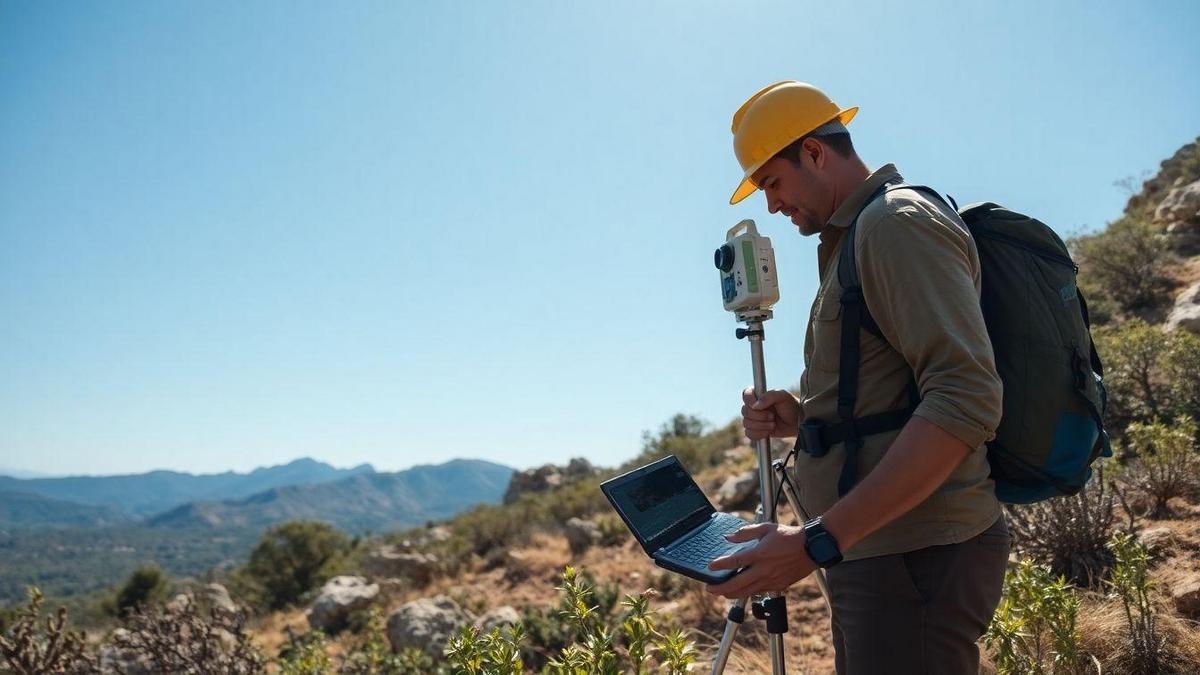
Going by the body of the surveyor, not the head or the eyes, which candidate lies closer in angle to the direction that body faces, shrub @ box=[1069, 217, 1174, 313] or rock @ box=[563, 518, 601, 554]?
the rock

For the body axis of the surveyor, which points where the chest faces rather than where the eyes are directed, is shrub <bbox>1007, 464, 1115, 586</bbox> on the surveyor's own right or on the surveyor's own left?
on the surveyor's own right

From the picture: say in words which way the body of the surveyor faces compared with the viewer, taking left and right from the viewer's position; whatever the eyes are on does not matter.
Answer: facing to the left of the viewer

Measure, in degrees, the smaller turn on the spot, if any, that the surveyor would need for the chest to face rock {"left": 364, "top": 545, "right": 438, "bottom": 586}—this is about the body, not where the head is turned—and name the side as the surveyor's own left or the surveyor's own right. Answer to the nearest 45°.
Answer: approximately 45° to the surveyor's own right

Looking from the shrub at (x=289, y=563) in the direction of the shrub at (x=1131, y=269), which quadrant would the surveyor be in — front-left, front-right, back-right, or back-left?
front-right

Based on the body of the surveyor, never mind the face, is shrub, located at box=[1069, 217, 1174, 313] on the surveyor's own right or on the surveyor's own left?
on the surveyor's own right

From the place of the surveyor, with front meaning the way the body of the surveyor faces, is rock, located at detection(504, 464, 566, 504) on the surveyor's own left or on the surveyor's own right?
on the surveyor's own right
